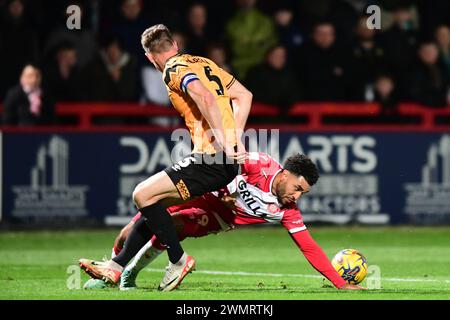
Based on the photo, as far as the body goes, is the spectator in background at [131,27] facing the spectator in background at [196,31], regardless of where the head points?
no

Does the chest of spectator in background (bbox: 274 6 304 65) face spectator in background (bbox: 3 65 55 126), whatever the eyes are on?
no

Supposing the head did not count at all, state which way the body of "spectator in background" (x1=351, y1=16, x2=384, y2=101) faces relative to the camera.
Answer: toward the camera

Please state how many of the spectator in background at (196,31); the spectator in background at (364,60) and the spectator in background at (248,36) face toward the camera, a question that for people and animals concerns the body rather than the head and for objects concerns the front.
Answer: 3

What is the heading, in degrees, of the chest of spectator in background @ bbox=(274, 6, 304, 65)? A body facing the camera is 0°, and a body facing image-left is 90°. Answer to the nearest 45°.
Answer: approximately 0°

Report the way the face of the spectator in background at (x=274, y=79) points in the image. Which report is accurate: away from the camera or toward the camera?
toward the camera

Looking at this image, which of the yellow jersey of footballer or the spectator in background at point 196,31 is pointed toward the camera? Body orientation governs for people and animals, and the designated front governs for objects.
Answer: the spectator in background

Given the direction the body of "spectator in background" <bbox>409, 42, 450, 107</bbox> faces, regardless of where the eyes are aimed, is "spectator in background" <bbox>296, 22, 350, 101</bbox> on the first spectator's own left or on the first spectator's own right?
on the first spectator's own right

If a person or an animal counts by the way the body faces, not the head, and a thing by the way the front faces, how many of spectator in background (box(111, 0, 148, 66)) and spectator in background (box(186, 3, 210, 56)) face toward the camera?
2

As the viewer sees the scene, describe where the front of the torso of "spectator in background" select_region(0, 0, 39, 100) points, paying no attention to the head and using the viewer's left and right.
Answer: facing the viewer

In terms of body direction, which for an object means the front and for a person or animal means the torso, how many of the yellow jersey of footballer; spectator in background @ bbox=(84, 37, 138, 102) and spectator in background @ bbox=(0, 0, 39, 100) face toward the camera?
2

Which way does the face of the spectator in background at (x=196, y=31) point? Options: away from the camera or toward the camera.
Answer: toward the camera

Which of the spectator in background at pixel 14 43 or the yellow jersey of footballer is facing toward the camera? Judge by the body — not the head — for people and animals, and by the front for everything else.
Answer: the spectator in background

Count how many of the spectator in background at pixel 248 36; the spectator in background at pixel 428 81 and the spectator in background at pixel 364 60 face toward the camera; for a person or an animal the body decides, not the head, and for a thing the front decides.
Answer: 3

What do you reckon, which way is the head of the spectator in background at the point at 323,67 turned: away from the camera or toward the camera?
toward the camera

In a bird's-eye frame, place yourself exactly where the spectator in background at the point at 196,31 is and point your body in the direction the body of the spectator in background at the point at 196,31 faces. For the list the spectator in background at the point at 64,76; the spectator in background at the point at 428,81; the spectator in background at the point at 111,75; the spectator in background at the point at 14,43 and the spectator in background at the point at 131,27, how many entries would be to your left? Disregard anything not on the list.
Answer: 1

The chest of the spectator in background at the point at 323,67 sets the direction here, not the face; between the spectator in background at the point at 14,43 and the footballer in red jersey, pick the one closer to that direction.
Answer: the footballer in red jersey

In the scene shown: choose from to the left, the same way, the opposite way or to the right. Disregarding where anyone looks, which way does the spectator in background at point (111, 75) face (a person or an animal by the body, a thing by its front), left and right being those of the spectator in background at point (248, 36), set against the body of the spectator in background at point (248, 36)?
the same way

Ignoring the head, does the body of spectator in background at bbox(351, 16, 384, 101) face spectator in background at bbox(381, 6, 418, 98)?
no

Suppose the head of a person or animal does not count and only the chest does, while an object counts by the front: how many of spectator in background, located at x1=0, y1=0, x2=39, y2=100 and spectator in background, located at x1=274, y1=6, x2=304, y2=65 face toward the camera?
2

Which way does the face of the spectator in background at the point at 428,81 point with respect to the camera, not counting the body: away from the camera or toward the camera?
toward the camera
